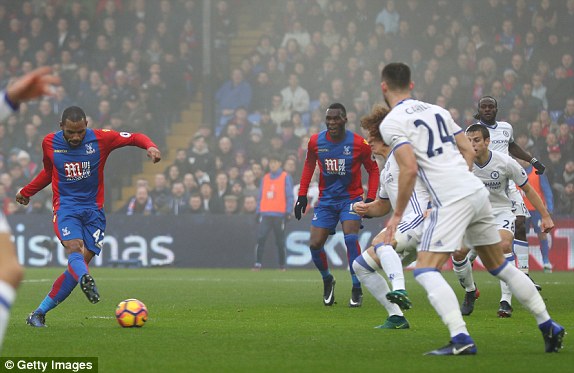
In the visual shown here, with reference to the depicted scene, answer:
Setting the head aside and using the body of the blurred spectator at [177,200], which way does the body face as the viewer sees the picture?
toward the camera

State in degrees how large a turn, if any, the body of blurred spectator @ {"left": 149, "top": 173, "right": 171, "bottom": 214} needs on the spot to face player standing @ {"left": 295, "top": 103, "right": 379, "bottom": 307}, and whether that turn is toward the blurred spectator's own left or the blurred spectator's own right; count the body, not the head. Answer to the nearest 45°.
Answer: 0° — they already face them

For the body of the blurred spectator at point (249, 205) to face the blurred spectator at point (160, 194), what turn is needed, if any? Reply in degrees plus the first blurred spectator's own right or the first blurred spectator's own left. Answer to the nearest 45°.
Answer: approximately 90° to the first blurred spectator's own right

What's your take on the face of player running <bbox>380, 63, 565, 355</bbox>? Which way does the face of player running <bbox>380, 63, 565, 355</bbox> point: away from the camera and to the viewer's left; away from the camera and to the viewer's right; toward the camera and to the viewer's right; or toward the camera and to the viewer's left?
away from the camera and to the viewer's left

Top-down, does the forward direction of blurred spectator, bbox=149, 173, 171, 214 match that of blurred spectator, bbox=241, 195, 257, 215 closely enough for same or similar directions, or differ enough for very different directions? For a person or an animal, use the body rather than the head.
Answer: same or similar directions

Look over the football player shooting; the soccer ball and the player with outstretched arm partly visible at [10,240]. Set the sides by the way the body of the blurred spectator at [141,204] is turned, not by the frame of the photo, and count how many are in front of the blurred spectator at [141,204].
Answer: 3

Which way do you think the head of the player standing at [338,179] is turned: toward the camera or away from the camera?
toward the camera

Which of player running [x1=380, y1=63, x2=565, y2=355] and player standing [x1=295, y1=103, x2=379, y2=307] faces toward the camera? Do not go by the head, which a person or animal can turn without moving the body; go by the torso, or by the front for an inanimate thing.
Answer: player standing [x1=295, y1=103, x2=379, y2=307]

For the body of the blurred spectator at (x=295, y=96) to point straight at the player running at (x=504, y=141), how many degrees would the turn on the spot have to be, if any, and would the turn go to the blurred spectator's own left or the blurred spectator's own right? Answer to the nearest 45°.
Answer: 0° — they already face them

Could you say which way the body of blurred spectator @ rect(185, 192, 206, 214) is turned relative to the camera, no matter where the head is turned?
toward the camera

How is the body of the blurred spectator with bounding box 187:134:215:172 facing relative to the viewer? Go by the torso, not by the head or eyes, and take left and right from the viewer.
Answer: facing the viewer

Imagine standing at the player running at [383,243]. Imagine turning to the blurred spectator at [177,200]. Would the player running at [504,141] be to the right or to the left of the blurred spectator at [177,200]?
right

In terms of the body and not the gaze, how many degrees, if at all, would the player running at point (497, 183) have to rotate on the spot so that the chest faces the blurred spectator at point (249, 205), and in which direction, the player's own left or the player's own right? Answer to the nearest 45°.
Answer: approximately 90° to the player's own right

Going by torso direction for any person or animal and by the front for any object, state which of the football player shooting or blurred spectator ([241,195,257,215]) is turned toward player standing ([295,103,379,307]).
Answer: the blurred spectator
